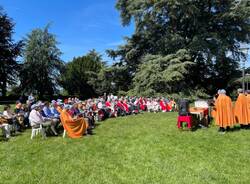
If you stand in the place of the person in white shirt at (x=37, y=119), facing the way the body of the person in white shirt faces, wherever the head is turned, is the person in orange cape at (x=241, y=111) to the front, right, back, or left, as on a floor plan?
front

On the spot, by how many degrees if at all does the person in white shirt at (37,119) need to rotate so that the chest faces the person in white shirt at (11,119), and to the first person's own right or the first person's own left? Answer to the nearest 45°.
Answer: approximately 135° to the first person's own left

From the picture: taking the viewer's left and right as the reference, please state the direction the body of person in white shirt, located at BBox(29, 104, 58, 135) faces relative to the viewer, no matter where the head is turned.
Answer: facing to the right of the viewer

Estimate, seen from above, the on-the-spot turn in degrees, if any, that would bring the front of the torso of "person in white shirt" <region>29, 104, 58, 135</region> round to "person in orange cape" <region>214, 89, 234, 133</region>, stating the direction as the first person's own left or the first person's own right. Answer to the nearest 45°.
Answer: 0° — they already face them

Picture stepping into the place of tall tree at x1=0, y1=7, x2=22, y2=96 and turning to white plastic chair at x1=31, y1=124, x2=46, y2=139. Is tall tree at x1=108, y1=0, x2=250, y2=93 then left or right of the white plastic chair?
left

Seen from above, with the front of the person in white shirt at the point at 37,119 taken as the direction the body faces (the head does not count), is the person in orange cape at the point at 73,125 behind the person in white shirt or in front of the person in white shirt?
in front

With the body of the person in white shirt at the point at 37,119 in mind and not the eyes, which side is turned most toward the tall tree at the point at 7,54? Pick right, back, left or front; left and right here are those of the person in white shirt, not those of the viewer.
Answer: left
